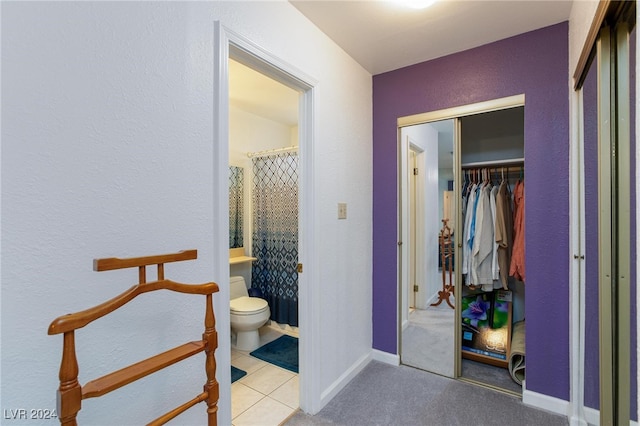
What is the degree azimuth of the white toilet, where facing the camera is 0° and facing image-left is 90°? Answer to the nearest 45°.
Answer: approximately 315°

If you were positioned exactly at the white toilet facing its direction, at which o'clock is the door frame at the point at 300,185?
The door frame is roughly at 1 o'clock from the white toilet.

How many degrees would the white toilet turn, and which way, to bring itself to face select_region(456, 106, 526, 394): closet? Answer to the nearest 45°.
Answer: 0° — it already faces it

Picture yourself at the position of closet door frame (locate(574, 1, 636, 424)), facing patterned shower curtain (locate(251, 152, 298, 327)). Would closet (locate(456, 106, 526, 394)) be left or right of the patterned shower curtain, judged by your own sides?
right
